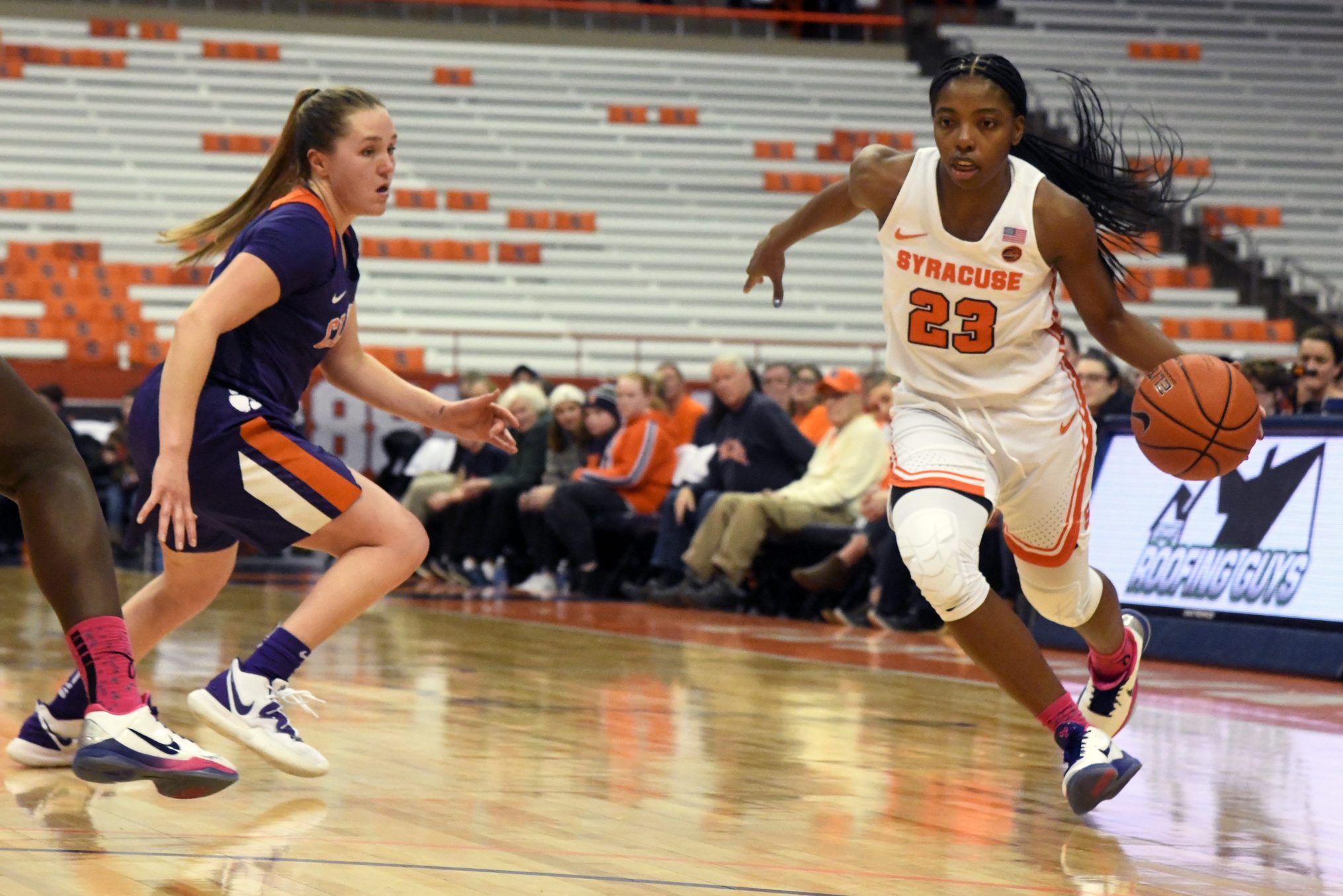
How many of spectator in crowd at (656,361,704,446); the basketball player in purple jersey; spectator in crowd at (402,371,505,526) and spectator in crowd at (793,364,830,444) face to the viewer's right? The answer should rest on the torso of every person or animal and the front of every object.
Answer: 1

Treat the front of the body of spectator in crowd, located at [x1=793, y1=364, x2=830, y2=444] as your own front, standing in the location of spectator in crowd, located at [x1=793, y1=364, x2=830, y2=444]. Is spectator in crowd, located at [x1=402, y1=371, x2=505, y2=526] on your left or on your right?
on your right

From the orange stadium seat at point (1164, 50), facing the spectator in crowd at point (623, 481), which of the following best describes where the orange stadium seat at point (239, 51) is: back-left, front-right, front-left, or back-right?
front-right

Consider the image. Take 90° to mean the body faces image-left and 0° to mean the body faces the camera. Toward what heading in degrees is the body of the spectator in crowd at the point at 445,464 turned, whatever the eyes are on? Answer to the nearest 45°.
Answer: approximately 45°

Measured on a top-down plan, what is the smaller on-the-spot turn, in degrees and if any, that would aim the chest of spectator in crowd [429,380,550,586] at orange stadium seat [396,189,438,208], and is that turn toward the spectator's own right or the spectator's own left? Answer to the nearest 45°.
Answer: approximately 135° to the spectator's own right

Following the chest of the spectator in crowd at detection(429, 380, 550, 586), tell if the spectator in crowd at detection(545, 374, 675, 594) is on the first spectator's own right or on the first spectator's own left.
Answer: on the first spectator's own left

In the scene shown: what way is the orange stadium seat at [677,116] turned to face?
toward the camera

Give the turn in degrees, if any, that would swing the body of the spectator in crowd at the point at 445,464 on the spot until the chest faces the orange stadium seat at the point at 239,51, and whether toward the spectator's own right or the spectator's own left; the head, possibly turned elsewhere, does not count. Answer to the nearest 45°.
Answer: approximately 135° to the spectator's own right

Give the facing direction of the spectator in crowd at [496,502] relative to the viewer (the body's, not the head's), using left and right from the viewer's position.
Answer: facing the viewer and to the left of the viewer

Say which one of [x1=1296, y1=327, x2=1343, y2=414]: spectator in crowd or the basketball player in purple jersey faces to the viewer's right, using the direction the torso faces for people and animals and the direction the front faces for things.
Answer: the basketball player in purple jersey

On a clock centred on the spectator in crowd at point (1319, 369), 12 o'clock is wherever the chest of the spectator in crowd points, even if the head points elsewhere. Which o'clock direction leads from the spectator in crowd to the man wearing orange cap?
The man wearing orange cap is roughly at 2 o'clock from the spectator in crowd.

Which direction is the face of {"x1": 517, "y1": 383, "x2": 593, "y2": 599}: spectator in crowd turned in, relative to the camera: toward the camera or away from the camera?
toward the camera

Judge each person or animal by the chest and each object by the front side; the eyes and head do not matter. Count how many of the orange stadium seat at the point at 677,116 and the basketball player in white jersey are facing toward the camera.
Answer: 2

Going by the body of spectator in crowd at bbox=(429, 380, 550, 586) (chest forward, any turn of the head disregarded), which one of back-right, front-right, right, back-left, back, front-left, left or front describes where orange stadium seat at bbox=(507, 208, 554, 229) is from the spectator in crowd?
back-right

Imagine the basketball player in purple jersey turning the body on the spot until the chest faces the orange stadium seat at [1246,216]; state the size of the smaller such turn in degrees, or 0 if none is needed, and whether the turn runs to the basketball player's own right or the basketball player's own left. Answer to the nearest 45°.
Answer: approximately 45° to the basketball player's own left

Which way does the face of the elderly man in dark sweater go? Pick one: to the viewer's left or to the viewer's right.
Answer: to the viewer's left

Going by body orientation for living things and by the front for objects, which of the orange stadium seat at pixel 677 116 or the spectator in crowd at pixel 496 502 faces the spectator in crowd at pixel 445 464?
the orange stadium seat

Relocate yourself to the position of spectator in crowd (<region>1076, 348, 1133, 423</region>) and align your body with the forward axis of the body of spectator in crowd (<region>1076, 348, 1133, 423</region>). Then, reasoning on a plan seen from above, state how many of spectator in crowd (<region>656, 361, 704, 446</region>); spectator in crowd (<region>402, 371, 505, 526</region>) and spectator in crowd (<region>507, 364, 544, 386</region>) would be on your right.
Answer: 3

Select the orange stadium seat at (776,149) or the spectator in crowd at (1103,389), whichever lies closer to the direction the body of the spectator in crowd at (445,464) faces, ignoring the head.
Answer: the spectator in crowd
